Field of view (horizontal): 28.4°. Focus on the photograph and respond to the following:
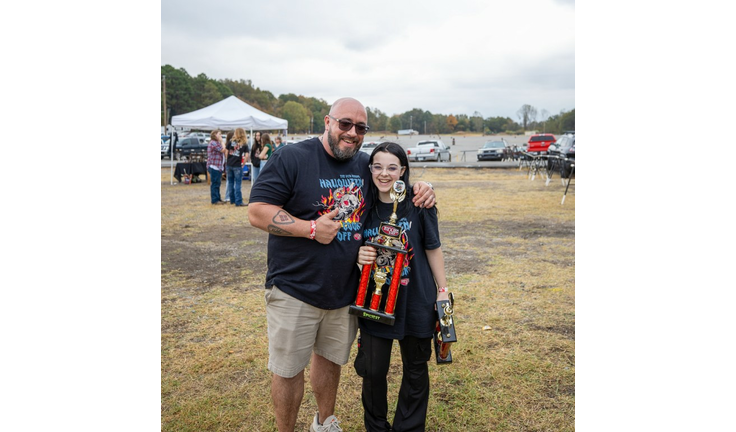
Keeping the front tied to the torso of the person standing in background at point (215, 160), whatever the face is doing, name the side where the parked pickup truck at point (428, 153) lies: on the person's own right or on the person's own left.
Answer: on the person's own left

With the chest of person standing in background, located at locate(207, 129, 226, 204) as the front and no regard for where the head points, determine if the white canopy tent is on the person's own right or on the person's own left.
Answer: on the person's own left
